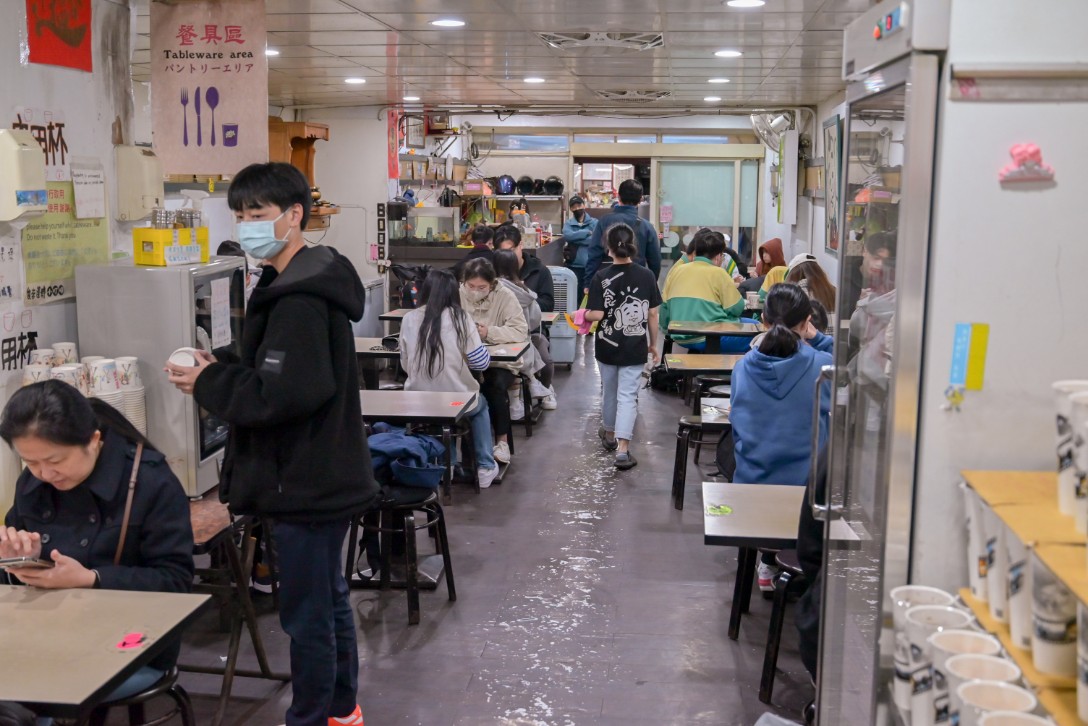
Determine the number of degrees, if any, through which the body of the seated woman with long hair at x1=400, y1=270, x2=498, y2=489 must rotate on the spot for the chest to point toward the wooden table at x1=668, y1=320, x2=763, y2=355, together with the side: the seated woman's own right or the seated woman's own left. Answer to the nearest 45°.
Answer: approximately 45° to the seated woman's own right

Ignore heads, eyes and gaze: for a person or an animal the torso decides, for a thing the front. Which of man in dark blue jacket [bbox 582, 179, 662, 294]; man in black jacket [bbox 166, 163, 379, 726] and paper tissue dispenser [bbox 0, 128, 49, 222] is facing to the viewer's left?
man in black jacket [bbox 166, 163, 379, 726]

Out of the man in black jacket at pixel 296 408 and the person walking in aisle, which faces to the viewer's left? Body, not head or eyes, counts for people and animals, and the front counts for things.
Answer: the man in black jacket

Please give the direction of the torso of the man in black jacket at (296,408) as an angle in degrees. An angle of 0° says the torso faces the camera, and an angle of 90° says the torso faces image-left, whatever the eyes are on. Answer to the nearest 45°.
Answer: approximately 90°

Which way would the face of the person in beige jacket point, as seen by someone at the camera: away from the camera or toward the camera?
toward the camera

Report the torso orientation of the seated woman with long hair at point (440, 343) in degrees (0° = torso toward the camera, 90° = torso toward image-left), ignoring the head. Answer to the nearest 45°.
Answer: approximately 180°

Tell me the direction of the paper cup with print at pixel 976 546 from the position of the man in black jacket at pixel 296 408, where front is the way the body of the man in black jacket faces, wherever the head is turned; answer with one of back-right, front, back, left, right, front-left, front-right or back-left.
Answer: back-left

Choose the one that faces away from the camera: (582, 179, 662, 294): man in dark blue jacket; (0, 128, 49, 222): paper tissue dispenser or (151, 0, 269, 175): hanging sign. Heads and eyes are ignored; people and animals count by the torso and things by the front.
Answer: the man in dark blue jacket

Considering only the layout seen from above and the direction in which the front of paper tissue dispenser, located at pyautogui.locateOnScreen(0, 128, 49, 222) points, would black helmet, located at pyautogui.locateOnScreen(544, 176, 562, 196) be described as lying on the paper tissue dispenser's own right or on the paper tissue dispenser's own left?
on the paper tissue dispenser's own left

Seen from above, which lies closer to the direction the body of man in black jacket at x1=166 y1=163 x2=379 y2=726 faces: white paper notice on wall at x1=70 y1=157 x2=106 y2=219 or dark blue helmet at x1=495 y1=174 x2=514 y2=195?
the white paper notice on wall

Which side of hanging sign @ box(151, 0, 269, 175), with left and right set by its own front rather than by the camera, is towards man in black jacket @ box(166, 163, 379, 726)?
front

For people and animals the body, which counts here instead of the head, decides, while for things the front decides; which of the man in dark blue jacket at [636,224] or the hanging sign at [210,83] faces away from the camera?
the man in dark blue jacket

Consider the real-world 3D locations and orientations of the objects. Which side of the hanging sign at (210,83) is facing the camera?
front

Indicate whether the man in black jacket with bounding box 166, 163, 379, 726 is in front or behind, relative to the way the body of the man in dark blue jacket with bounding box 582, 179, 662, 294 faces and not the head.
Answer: behind

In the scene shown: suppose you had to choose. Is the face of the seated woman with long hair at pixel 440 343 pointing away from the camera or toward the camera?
away from the camera

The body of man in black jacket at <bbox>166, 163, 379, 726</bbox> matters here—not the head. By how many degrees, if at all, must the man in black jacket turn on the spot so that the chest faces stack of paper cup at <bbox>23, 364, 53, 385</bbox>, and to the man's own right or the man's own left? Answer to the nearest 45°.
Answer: approximately 45° to the man's own right

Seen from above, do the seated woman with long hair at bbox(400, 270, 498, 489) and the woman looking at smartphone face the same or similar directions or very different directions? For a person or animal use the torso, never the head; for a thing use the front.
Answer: very different directions
